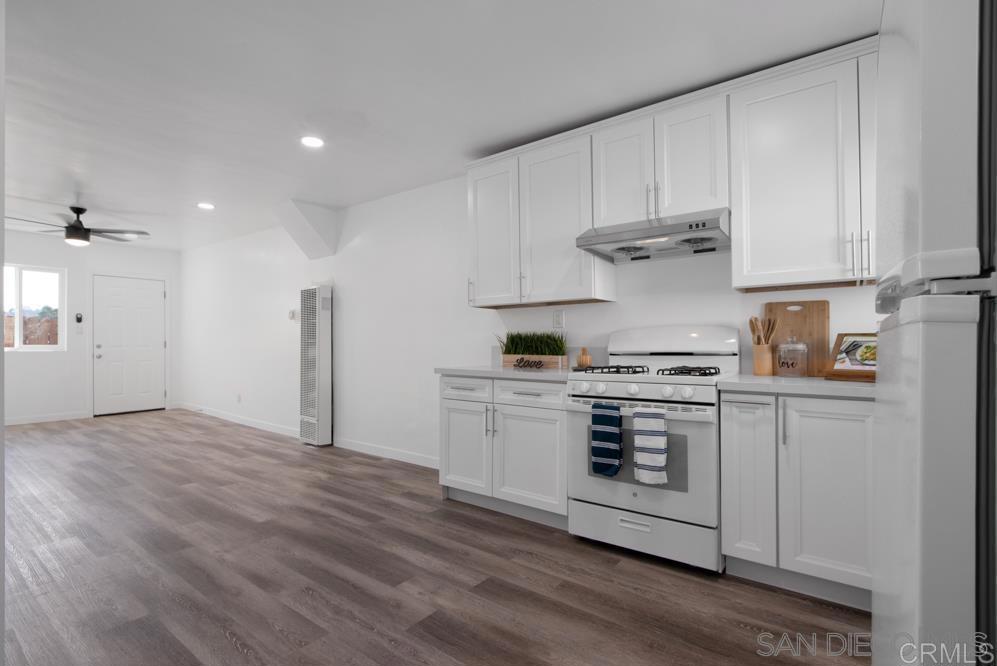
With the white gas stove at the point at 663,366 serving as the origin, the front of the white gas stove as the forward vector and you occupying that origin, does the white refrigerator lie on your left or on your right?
on your left

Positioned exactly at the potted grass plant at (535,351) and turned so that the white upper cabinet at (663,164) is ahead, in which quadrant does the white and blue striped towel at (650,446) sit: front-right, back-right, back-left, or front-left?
front-right

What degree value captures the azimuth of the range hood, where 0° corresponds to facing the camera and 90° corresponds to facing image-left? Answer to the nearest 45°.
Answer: approximately 45°

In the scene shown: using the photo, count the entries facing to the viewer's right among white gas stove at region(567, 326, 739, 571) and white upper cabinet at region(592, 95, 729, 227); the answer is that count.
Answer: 0

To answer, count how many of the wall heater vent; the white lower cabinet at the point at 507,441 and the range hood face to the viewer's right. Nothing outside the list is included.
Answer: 0

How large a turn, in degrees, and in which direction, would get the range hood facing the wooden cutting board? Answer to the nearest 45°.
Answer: approximately 135° to its left

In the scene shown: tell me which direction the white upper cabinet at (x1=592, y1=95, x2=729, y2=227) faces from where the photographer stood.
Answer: facing the viewer and to the left of the viewer

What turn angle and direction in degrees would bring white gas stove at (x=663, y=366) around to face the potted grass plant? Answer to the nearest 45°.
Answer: approximately 90° to its right

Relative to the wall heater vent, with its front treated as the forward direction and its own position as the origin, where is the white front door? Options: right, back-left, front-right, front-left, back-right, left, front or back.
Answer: right
